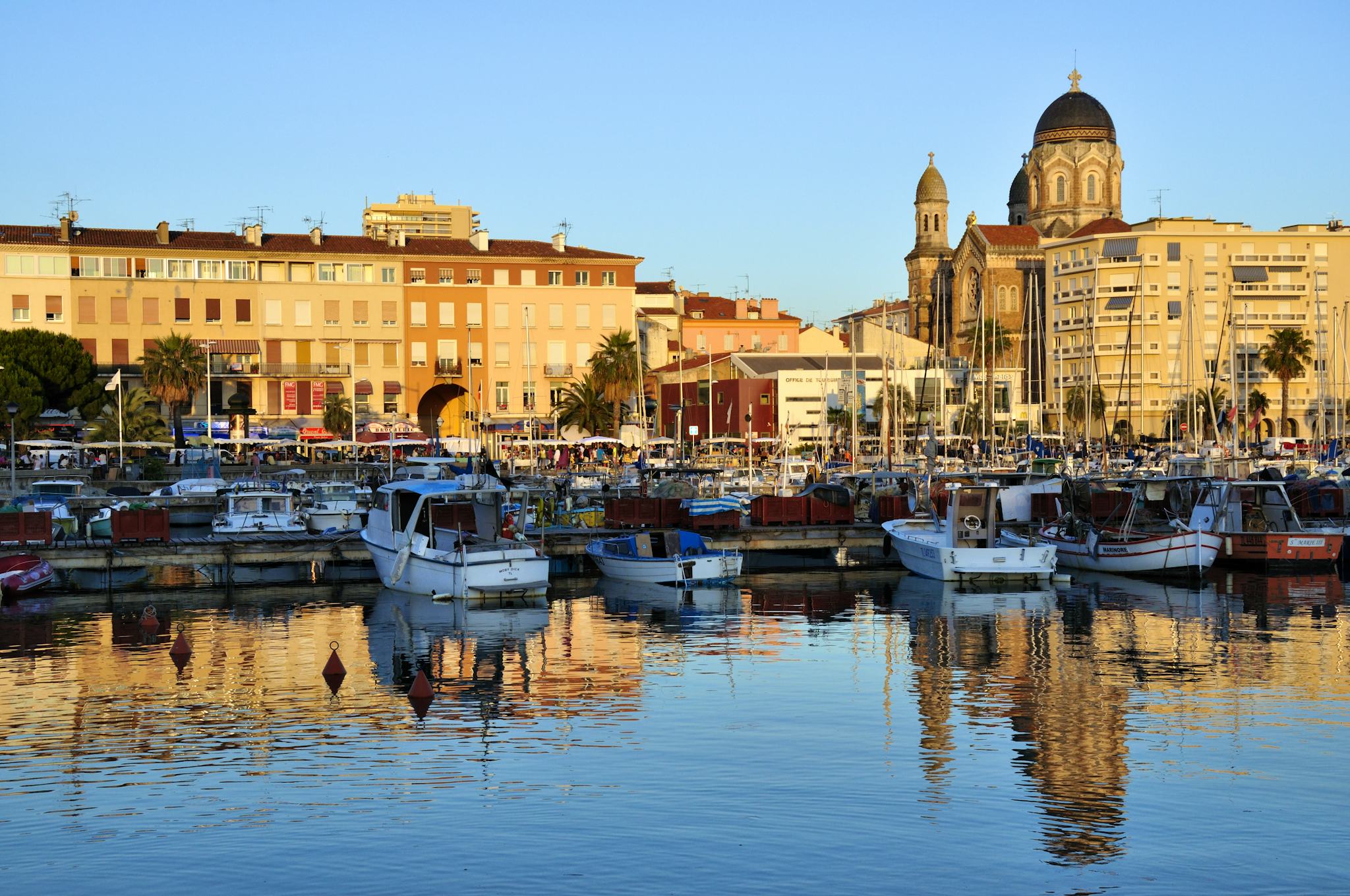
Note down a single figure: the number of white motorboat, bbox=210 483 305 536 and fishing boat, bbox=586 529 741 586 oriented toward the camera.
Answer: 1

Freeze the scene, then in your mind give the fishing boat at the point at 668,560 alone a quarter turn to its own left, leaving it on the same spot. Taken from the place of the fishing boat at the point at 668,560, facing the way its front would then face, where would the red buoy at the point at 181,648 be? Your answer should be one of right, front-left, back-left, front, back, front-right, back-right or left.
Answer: front

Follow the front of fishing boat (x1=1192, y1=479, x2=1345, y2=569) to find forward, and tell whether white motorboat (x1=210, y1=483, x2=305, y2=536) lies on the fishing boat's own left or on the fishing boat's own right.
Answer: on the fishing boat's own left

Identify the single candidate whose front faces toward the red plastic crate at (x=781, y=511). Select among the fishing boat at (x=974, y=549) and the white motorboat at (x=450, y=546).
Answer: the fishing boat

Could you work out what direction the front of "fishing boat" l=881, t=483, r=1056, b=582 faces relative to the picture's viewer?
facing away from the viewer and to the left of the viewer

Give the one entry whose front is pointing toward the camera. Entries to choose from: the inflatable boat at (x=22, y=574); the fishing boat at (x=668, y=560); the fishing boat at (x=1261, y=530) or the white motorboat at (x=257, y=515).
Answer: the white motorboat

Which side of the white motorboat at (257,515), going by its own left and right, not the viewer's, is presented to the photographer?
front

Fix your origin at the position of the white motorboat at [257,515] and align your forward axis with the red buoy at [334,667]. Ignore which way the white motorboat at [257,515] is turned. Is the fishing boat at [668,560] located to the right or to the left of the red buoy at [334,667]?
left

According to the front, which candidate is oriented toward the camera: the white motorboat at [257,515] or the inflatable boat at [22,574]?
the white motorboat

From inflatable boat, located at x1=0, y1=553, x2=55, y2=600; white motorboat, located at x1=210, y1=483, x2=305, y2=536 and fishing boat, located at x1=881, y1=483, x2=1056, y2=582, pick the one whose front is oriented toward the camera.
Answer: the white motorboat

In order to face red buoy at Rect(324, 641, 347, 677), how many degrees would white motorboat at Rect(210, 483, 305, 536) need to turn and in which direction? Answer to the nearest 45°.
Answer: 0° — it already faces it

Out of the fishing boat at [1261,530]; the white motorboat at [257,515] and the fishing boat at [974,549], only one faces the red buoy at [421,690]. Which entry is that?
the white motorboat
